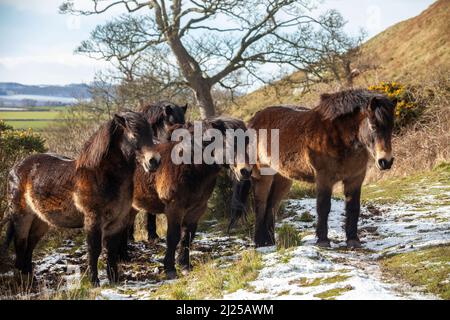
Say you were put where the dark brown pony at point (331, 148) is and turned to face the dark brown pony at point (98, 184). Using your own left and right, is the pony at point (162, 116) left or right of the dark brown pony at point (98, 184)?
right

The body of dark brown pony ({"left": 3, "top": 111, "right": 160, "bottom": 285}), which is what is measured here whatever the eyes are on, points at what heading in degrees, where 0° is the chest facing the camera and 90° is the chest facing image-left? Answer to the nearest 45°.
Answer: approximately 315°

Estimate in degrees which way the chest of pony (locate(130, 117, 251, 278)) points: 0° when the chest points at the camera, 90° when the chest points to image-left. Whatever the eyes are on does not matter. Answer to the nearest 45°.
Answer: approximately 315°

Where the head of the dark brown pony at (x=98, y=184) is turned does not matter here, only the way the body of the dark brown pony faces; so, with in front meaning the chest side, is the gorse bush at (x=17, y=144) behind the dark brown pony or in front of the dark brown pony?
behind

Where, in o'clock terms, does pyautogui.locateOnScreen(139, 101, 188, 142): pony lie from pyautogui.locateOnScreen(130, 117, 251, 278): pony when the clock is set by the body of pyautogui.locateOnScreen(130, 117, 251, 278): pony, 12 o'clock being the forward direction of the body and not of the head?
pyautogui.locateOnScreen(139, 101, 188, 142): pony is roughly at 7 o'clock from pyautogui.locateOnScreen(130, 117, 251, 278): pony.
